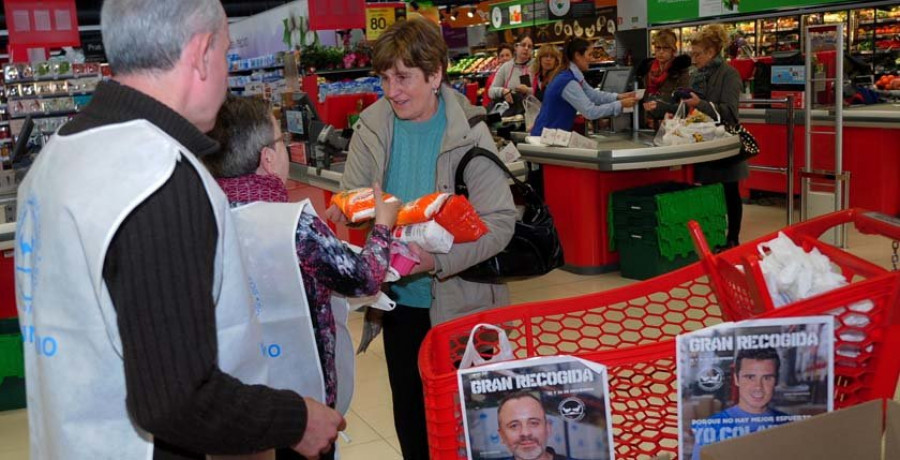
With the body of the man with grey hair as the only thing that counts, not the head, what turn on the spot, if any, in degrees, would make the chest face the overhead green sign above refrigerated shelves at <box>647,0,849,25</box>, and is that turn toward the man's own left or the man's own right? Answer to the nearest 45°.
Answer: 0° — they already face it

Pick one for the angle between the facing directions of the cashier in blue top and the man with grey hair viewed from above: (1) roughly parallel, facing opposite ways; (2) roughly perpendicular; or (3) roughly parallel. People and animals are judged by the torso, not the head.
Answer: roughly perpendicular

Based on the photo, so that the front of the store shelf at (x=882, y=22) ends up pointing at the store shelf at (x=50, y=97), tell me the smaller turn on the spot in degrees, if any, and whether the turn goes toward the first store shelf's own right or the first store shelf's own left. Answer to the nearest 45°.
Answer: approximately 45° to the first store shelf's own right

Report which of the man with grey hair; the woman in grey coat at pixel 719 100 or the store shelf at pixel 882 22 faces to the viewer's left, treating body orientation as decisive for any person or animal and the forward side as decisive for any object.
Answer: the woman in grey coat

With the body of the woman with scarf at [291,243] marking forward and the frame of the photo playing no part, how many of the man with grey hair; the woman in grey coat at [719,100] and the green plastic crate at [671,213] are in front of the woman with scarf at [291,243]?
2

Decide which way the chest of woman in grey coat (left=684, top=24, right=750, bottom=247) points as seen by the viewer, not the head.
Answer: to the viewer's left

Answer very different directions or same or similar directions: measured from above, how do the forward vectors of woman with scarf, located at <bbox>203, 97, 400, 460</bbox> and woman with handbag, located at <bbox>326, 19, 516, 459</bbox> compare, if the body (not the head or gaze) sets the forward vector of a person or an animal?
very different directions

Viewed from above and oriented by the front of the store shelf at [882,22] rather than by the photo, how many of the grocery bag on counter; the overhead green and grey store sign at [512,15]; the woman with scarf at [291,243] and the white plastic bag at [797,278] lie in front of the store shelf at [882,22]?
3

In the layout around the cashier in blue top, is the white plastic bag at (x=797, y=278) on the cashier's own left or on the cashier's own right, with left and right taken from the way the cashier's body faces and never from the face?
on the cashier's own right

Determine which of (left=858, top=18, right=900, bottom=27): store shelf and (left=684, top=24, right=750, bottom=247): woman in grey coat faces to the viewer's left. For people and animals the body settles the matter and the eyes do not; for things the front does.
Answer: the woman in grey coat

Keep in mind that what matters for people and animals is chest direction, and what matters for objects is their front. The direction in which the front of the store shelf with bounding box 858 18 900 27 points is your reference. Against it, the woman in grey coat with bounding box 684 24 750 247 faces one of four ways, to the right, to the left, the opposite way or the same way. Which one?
to the right

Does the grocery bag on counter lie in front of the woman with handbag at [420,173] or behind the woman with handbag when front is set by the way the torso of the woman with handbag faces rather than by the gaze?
behind

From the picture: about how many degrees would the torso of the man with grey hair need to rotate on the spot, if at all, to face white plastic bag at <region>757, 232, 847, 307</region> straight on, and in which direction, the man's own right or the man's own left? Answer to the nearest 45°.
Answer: approximately 45° to the man's own right

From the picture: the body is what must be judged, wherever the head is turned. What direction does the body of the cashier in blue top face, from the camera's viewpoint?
to the viewer's right

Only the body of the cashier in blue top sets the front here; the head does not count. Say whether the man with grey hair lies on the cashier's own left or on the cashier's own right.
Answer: on the cashier's own right

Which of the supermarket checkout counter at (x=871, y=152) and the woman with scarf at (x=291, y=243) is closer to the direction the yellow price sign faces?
the woman with scarf
